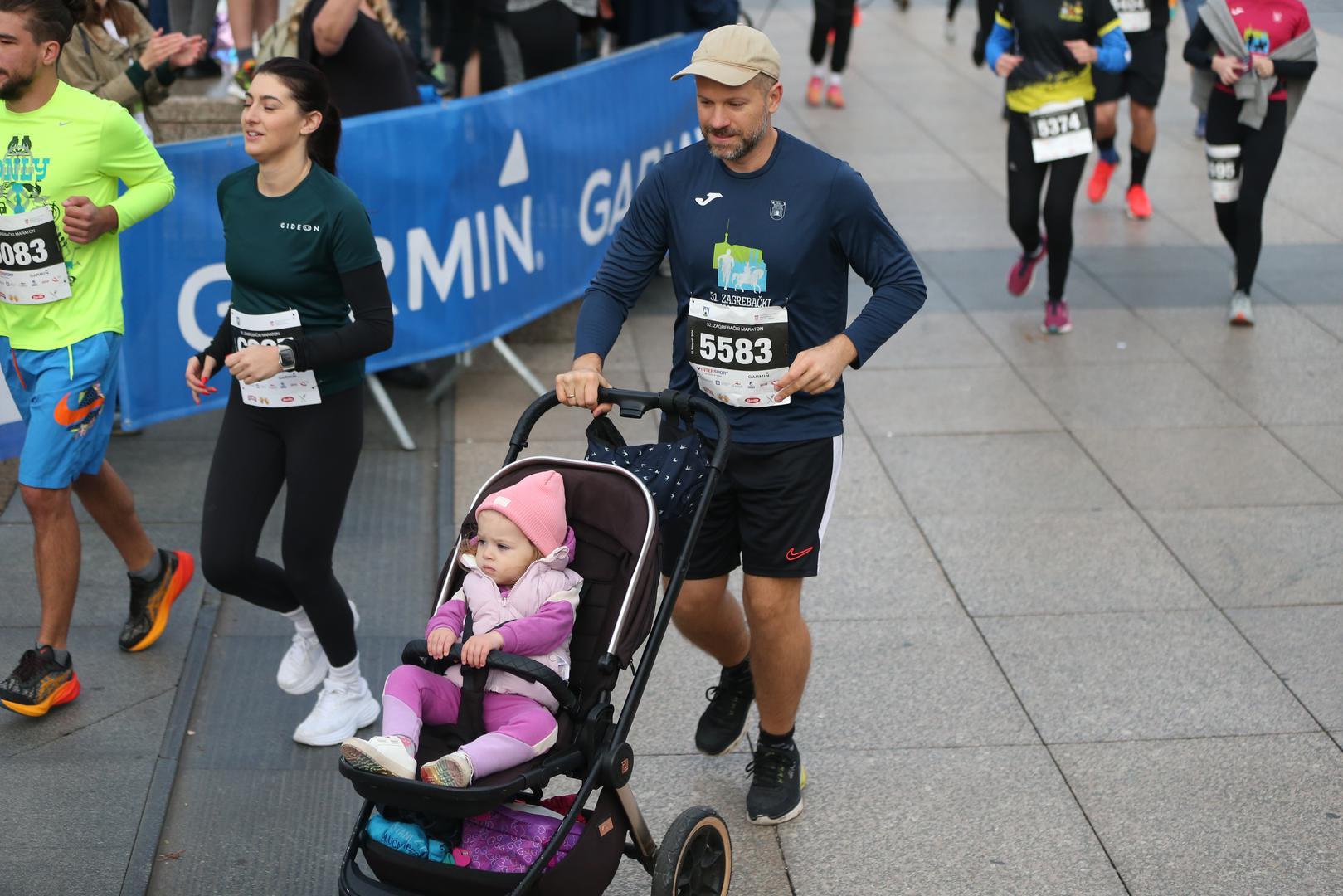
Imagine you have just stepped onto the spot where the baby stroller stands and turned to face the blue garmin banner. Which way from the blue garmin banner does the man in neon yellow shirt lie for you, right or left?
left

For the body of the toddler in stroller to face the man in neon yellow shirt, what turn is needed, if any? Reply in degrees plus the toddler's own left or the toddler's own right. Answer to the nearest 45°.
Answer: approximately 90° to the toddler's own right

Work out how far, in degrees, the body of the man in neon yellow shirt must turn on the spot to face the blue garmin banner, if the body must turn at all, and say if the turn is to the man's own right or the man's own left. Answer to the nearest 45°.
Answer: approximately 180°

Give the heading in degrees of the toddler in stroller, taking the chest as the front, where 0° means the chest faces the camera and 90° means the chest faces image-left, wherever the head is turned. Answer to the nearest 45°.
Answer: approximately 45°

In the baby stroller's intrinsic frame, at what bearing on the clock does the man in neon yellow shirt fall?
The man in neon yellow shirt is roughly at 3 o'clock from the baby stroller.

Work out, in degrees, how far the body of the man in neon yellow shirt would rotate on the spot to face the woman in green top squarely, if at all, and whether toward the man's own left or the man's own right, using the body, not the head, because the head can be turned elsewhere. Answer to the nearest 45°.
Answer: approximately 90° to the man's own left

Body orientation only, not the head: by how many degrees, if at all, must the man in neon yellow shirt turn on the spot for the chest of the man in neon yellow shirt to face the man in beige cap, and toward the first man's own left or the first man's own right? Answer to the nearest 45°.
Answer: approximately 90° to the first man's own left

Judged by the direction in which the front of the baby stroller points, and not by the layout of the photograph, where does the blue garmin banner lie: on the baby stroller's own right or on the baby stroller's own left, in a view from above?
on the baby stroller's own right
